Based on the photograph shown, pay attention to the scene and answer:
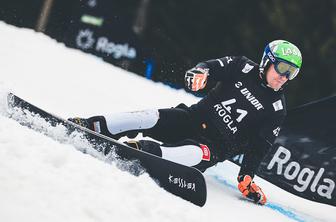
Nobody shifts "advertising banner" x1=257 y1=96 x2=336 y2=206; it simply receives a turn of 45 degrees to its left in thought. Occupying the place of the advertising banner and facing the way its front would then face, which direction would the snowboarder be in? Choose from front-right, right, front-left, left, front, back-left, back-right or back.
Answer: right

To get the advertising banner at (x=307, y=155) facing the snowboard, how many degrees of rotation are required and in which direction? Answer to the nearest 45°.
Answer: approximately 45° to its right

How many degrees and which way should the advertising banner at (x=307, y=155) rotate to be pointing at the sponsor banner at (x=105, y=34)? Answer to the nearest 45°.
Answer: approximately 135° to its right

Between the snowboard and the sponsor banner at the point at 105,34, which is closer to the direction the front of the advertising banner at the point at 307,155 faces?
the snowboard

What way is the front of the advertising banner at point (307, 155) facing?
toward the camera
